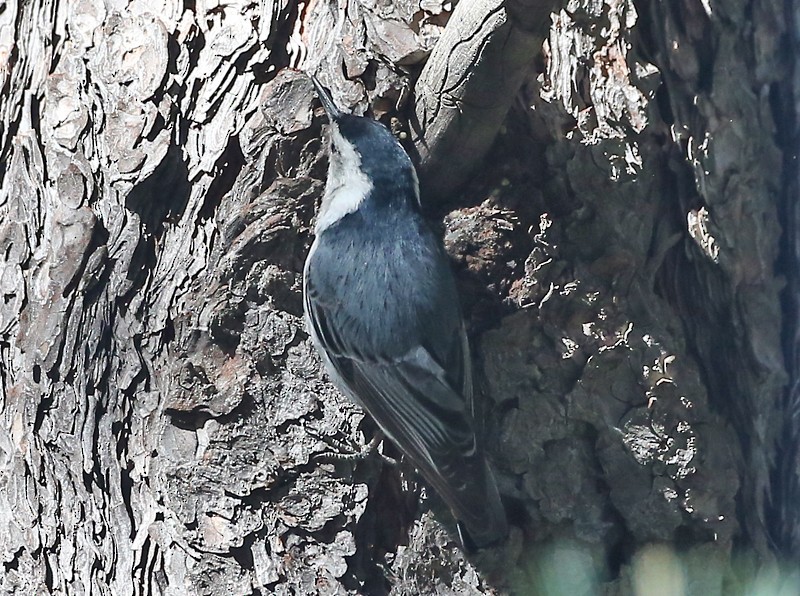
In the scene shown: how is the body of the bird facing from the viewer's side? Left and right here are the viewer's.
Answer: facing away from the viewer and to the left of the viewer
